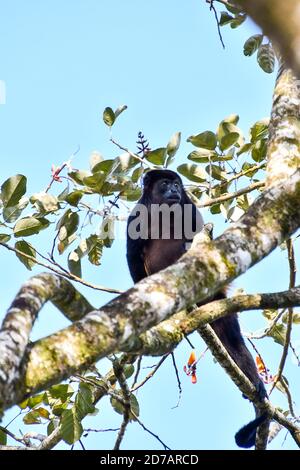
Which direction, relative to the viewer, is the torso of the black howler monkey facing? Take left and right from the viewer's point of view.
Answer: facing the viewer and to the right of the viewer
